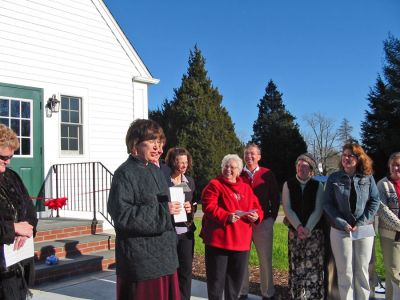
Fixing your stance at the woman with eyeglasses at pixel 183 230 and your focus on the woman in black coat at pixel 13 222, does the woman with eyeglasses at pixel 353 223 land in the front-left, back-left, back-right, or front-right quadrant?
back-left

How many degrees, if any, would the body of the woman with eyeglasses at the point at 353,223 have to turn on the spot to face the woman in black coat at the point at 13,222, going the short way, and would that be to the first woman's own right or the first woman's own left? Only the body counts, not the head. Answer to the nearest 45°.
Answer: approximately 45° to the first woman's own right

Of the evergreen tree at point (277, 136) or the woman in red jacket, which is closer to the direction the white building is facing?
the woman in red jacket

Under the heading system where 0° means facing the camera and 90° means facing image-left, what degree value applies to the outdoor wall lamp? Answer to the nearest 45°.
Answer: approximately 315°

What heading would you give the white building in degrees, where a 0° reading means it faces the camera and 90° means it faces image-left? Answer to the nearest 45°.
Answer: approximately 315°
